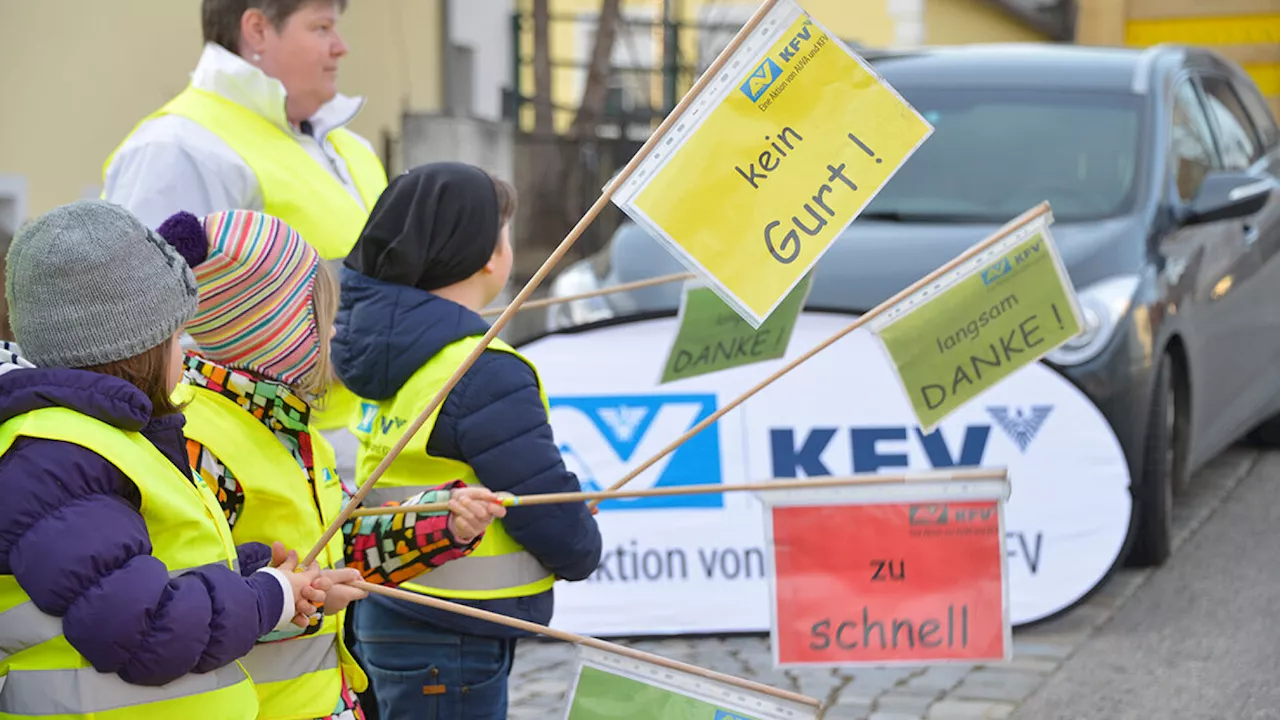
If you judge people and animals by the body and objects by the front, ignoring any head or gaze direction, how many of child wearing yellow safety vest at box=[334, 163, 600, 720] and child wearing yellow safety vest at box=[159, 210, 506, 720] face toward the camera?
0

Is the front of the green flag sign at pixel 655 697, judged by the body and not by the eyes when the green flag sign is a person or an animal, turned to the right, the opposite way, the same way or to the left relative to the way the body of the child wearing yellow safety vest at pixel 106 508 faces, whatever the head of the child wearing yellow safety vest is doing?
to the right

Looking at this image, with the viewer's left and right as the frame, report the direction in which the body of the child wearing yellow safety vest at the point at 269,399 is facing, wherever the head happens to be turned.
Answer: facing to the right of the viewer

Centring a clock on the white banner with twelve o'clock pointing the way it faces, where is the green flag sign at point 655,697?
The green flag sign is roughly at 12 o'clock from the white banner.

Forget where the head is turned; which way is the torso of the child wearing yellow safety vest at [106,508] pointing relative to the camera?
to the viewer's right

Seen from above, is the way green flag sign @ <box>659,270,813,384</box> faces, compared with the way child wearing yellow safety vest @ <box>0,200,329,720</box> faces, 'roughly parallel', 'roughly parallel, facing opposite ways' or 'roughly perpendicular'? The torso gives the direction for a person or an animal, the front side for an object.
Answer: roughly perpendicular

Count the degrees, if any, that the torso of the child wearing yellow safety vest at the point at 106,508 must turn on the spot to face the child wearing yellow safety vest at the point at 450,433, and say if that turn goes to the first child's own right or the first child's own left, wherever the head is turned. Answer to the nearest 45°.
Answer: approximately 45° to the first child's own left

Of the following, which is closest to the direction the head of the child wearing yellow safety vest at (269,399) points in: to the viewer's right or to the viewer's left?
to the viewer's right

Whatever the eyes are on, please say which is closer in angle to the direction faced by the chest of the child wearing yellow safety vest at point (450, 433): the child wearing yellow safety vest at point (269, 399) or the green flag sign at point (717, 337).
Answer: the green flag sign

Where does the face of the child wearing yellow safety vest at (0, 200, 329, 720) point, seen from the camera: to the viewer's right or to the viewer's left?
to the viewer's right

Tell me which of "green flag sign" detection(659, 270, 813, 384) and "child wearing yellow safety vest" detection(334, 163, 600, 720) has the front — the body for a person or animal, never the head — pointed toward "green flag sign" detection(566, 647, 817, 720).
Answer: "green flag sign" detection(659, 270, 813, 384)

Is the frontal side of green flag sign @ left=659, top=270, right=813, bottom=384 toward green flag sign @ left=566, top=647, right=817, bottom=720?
yes

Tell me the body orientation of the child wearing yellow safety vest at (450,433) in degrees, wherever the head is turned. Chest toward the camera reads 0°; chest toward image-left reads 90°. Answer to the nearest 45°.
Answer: approximately 225°

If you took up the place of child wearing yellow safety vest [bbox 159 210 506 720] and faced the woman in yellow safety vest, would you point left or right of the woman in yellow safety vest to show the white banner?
right

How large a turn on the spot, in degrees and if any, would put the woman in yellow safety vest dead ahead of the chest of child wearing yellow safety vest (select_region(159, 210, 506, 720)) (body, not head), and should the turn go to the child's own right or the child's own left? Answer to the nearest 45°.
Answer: approximately 90° to the child's own left

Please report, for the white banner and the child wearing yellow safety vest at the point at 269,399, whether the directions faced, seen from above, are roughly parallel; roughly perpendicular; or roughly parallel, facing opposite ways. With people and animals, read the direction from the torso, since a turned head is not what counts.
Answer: roughly perpendicular
